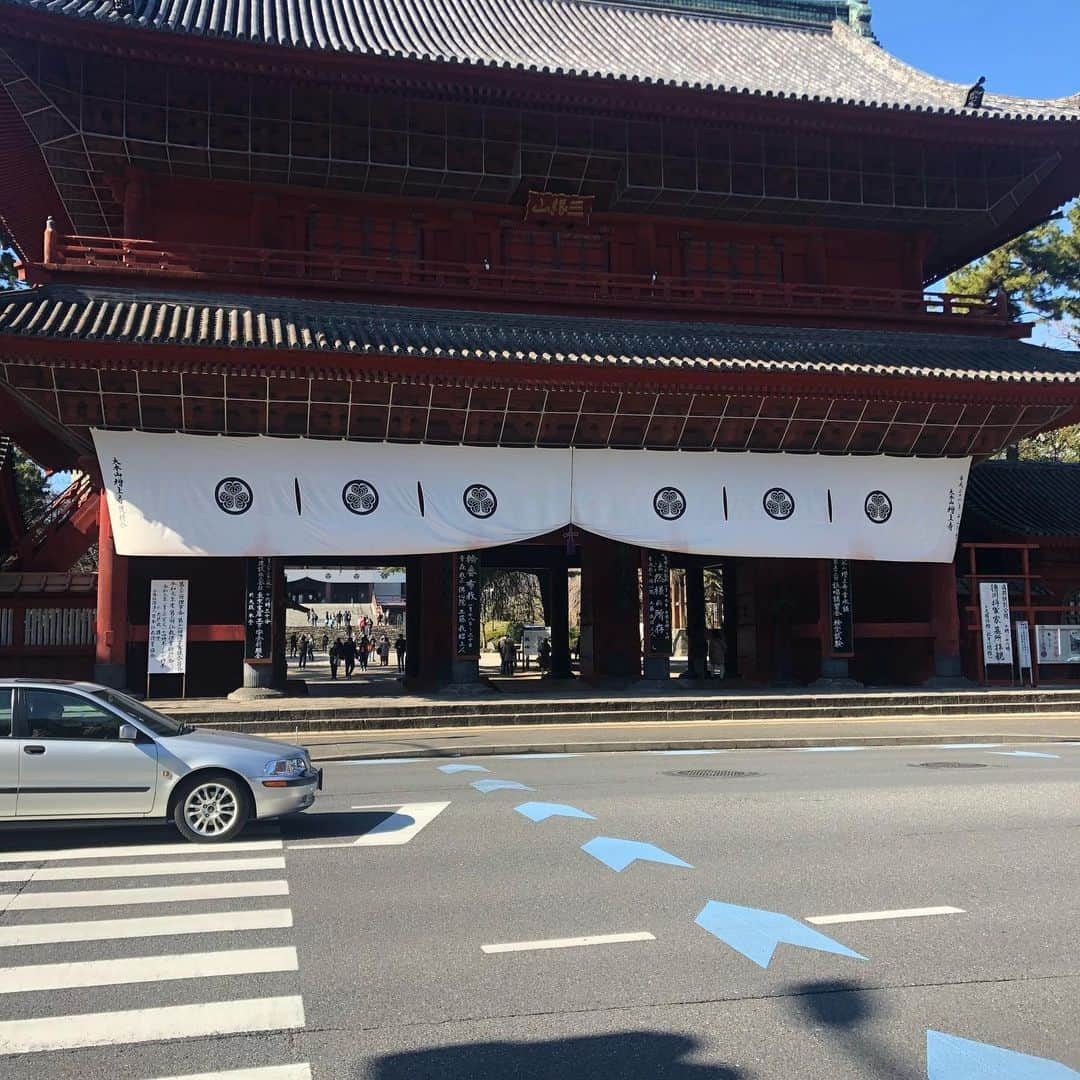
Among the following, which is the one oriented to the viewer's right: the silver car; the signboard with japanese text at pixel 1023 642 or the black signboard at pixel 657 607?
the silver car

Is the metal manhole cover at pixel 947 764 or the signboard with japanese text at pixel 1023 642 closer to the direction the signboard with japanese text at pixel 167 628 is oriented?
the metal manhole cover

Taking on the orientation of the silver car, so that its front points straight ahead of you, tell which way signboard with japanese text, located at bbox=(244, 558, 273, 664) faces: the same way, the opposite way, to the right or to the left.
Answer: to the right

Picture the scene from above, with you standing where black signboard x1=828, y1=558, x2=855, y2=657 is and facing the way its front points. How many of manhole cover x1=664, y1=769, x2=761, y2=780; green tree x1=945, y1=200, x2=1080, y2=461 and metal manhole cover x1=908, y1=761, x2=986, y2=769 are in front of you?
2

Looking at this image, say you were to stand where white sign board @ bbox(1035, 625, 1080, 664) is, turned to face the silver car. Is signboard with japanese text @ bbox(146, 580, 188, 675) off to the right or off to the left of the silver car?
right

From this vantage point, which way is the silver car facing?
to the viewer's right

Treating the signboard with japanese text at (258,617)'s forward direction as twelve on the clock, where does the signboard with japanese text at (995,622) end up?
the signboard with japanese text at (995,622) is roughly at 9 o'clock from the signboard with japanese text at (258,617).

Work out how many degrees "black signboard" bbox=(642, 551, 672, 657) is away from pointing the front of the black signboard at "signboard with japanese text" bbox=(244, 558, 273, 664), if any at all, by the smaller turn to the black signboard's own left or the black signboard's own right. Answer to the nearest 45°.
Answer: approximately 45° to the black signboard's own right

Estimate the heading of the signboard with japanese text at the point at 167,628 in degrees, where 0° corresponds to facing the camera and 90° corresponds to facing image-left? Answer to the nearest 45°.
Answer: approximately 0°

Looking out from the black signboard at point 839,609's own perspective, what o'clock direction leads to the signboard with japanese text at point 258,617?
The signboard with japanese text is roughly at 2 o'clock from the black signboard.

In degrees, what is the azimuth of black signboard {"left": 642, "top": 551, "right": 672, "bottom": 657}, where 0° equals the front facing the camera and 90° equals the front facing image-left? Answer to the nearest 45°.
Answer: approximately 0°
